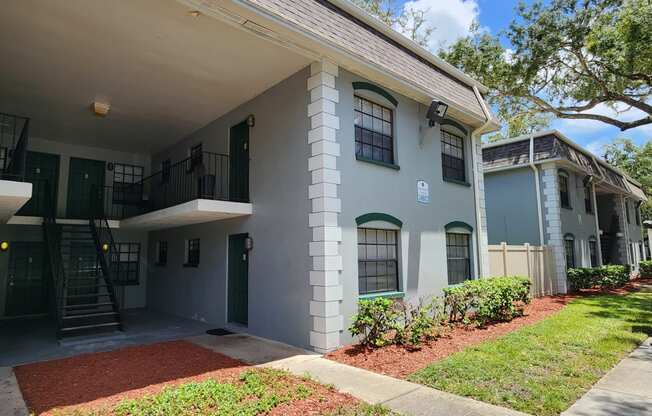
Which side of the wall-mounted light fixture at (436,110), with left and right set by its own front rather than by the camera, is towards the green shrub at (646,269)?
left

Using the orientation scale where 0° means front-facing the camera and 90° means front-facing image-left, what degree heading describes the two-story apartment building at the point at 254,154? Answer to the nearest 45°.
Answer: approximately 315°

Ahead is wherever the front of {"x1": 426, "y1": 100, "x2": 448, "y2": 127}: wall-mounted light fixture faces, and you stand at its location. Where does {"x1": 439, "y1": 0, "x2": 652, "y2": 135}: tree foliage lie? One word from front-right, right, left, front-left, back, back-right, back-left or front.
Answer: left

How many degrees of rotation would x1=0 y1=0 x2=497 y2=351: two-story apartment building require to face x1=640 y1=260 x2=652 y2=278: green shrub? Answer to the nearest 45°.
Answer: approximately 90° to its left

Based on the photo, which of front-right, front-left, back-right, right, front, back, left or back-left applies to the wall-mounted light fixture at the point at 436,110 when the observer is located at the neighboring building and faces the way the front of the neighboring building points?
front-right

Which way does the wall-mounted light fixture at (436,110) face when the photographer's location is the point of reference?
facing the viewer and to the right of the viewer

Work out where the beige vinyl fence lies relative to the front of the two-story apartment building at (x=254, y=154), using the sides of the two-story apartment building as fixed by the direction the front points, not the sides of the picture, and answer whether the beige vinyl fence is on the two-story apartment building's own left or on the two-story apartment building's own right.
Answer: on the two-story apartment building's own left

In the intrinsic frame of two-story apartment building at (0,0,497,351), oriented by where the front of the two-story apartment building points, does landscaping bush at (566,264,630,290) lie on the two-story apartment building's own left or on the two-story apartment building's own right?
on the two-story apartment building's own left

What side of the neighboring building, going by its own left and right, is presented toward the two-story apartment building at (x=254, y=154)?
right

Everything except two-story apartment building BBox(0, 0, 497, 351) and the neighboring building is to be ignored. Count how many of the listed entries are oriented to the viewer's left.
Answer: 0
